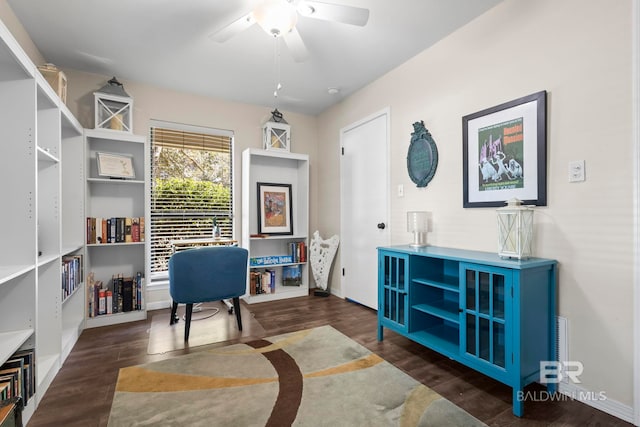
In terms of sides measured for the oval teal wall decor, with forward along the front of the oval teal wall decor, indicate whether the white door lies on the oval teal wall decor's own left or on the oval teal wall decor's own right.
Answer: on the oval teal wall decor's own right

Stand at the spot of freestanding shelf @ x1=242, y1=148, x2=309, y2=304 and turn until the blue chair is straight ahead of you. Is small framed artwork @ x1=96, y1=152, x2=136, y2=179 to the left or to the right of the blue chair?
right

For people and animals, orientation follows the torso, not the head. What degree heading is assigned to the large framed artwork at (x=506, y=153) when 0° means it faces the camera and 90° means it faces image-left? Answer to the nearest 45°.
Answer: approximately 45°

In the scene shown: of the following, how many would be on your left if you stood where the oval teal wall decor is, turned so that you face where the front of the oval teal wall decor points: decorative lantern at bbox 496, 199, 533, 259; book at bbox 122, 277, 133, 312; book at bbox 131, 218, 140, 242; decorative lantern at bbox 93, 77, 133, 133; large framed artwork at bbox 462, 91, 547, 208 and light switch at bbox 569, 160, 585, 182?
3

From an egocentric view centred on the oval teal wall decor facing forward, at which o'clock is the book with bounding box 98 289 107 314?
The book is roughly at 1 o'clock from the oval teal wall decor.

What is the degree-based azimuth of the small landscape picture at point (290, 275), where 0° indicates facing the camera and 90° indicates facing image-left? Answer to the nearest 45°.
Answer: approximately 0°

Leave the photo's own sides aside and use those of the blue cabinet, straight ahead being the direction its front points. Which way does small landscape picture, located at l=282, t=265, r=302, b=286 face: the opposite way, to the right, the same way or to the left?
to the left

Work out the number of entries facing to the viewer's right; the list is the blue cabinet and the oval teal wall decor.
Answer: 0

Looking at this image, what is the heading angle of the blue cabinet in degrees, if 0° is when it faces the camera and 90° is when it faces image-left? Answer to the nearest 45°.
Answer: approximately 45°

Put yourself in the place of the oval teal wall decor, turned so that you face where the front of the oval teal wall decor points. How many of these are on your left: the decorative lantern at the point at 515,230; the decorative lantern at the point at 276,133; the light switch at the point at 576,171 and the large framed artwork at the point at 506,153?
3

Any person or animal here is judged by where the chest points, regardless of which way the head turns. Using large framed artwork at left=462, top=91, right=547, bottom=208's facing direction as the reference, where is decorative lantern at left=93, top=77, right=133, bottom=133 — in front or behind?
in front
